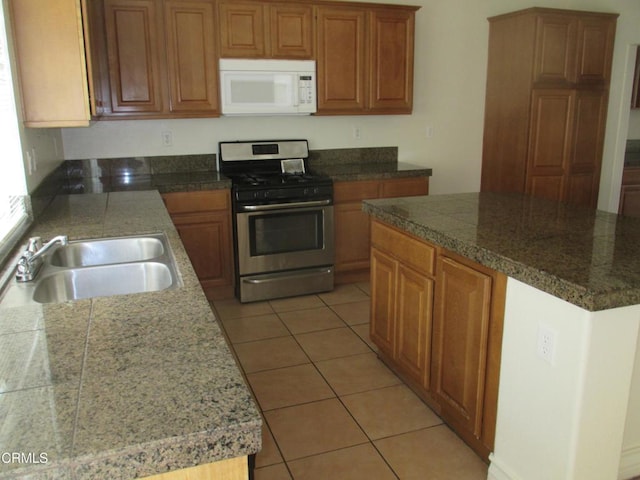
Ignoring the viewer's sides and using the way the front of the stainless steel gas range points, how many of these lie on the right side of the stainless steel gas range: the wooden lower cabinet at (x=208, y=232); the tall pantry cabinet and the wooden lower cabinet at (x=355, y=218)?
1

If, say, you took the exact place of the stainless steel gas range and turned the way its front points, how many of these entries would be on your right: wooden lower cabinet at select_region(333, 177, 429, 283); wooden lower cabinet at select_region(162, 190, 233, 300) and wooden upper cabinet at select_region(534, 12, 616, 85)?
1

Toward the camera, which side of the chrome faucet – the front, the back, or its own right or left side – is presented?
right

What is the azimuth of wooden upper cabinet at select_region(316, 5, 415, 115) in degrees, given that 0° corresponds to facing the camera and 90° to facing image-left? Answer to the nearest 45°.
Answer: approximately 0°

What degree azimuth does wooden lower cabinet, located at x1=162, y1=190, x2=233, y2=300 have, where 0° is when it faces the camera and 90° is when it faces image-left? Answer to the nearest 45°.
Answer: approximately 0°

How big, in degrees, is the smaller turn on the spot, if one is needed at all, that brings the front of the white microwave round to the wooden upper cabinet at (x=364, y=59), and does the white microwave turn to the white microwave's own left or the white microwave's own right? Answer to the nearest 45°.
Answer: approximately 90° to the white microwave's own left
